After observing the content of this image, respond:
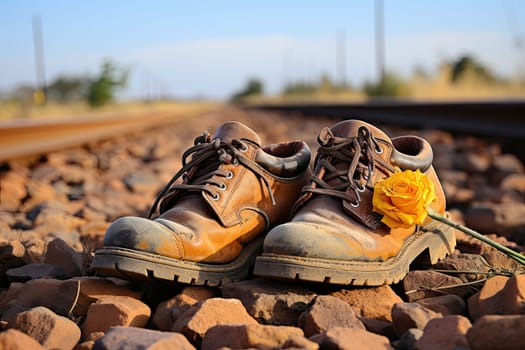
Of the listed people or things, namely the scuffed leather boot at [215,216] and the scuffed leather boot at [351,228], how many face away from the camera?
0

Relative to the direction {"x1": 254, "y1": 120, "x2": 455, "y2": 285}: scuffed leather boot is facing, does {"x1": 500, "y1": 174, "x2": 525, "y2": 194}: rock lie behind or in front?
behind

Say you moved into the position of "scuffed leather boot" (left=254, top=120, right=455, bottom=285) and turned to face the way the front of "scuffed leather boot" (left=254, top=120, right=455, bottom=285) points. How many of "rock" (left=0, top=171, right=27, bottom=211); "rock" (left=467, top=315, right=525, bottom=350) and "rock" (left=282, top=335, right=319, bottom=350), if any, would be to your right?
1

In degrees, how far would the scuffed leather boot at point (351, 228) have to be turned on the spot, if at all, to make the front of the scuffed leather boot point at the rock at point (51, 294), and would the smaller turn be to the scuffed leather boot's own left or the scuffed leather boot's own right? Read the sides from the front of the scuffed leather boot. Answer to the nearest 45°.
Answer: approximately 45° to the scuffed leather boot's own right

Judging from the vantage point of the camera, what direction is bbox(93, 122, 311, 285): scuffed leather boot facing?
facing the viewer and to the left of the viewer
